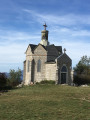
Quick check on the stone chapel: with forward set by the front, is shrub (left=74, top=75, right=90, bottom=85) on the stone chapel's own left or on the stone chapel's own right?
on the stone chapel's own left
